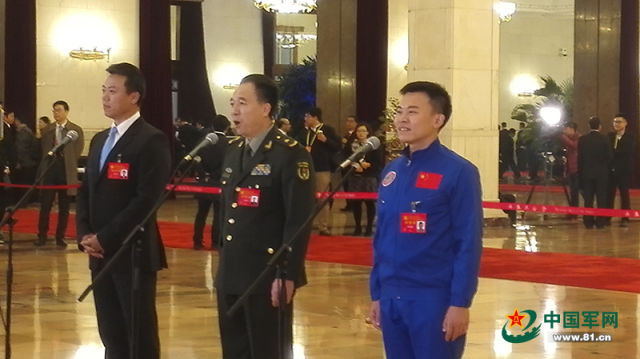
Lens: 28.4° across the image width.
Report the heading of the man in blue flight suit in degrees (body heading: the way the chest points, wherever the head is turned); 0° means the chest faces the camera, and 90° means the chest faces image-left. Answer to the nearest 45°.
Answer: approximately 45°

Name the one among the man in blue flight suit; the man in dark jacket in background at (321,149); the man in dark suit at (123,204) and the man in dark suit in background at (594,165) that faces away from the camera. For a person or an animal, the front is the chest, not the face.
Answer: the man in dark suit in background at (594,165)

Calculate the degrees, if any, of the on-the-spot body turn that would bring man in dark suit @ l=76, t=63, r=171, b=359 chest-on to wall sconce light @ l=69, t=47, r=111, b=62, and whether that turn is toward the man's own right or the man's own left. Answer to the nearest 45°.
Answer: approximately 135° to the man's own right

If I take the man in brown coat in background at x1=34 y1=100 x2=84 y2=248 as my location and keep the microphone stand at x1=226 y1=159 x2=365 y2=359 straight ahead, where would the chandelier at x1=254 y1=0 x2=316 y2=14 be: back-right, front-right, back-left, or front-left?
back-left

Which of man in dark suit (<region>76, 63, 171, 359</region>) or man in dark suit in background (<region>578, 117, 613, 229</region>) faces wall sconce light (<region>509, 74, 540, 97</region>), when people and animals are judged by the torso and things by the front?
the man in dark suit in background

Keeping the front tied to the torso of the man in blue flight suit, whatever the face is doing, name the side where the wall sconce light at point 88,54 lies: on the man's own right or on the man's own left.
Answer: on the man's own right

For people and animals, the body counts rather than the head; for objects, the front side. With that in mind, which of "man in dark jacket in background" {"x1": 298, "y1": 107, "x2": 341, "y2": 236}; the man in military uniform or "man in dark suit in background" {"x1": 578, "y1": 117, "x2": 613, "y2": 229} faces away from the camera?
"man in dark suit in background" {"x1": 578, "y1": 117, "x2": 613, "y2": 229}

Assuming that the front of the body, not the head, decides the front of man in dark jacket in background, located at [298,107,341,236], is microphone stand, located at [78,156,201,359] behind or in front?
in front

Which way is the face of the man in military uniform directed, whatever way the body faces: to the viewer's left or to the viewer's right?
to the viewer's left

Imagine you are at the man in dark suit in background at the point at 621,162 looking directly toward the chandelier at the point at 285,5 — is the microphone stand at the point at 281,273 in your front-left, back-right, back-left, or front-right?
back-left

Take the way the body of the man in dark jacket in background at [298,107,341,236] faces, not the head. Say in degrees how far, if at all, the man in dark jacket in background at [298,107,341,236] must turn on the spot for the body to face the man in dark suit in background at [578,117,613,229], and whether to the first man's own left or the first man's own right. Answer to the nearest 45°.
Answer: approximately 135° to the first man's own left

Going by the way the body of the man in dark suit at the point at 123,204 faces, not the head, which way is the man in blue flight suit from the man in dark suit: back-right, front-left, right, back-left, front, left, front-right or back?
left

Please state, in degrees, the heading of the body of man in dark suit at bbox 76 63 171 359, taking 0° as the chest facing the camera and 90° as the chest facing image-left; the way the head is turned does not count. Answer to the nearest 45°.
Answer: approximately 45°

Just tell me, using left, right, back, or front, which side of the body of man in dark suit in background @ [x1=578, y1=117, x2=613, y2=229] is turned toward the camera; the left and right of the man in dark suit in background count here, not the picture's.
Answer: back

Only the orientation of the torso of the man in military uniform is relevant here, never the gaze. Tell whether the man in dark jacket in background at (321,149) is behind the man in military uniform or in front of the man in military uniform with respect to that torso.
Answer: behind
